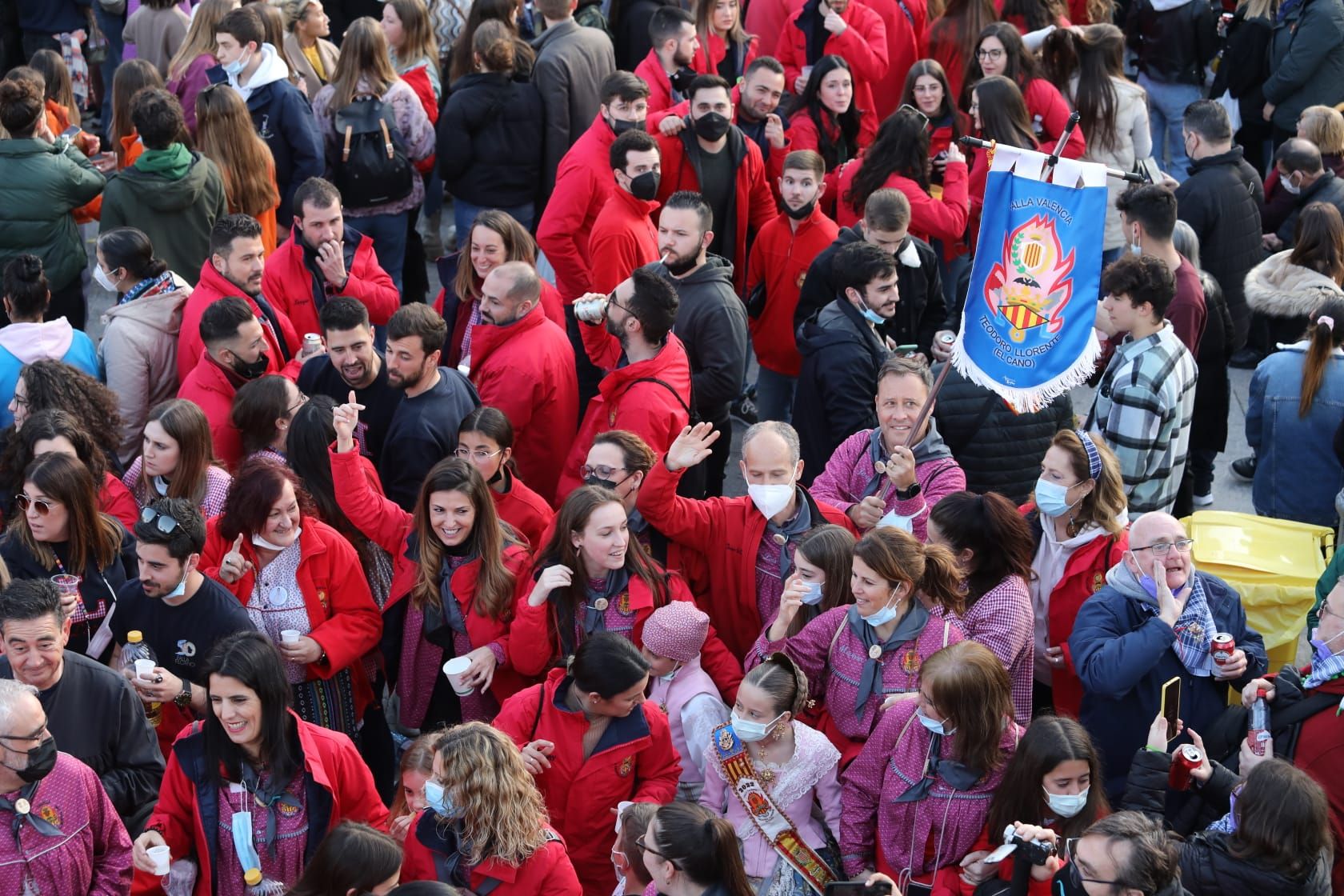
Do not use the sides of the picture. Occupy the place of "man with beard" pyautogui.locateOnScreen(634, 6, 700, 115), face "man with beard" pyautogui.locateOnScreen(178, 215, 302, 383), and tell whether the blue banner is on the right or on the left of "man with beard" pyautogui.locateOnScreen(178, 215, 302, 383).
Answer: left

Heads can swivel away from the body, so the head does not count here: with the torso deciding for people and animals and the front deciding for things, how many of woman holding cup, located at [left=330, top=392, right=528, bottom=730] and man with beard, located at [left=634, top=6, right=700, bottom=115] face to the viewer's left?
0

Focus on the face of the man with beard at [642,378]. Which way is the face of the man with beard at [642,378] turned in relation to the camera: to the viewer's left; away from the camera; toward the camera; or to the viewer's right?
to the viewer's left

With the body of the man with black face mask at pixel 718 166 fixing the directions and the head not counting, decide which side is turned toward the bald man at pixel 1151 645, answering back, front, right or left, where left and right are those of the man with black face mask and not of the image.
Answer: front

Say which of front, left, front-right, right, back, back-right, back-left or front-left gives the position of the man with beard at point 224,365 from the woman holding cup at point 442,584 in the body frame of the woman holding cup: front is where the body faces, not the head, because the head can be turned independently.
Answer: back-right

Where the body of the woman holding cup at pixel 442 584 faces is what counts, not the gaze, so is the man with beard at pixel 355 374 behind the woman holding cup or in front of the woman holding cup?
behind

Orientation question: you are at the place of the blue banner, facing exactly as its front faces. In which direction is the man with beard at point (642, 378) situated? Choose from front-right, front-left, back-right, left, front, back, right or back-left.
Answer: right

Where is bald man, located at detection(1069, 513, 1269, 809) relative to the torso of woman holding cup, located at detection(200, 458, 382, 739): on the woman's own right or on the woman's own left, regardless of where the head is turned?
on the woman's own left

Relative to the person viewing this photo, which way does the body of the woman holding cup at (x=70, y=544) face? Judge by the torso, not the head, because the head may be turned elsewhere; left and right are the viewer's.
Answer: facing the viewer and to the left of the viewer
